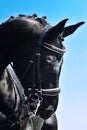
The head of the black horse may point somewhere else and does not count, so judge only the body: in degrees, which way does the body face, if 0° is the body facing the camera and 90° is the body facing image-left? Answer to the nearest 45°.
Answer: approximately 315°
